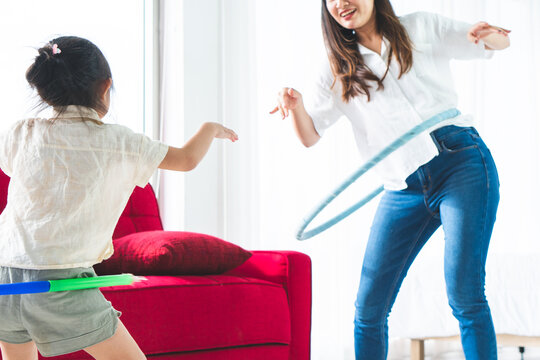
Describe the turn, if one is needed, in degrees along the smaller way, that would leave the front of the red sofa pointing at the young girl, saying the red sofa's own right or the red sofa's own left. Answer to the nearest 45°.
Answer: approximately 45° to the red sofa's own right

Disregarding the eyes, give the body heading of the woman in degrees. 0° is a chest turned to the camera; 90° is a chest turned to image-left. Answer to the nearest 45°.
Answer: approximately 45°

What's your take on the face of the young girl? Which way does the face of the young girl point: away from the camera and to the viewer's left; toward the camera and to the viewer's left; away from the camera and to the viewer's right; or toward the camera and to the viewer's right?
away from the camera and to the viewer's right

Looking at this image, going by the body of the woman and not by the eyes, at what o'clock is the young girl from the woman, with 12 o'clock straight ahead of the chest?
The young girl is roughly at 12 o'clock from the woman.

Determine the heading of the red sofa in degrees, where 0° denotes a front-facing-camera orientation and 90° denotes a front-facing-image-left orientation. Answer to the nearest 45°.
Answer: approximately 0°

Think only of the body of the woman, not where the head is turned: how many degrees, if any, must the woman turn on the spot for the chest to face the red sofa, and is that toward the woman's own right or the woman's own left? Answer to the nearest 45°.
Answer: approximately 45° to the woman's own right

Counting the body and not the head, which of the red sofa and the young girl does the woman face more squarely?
the young girl

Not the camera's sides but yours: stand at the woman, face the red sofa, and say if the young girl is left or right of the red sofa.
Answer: left
